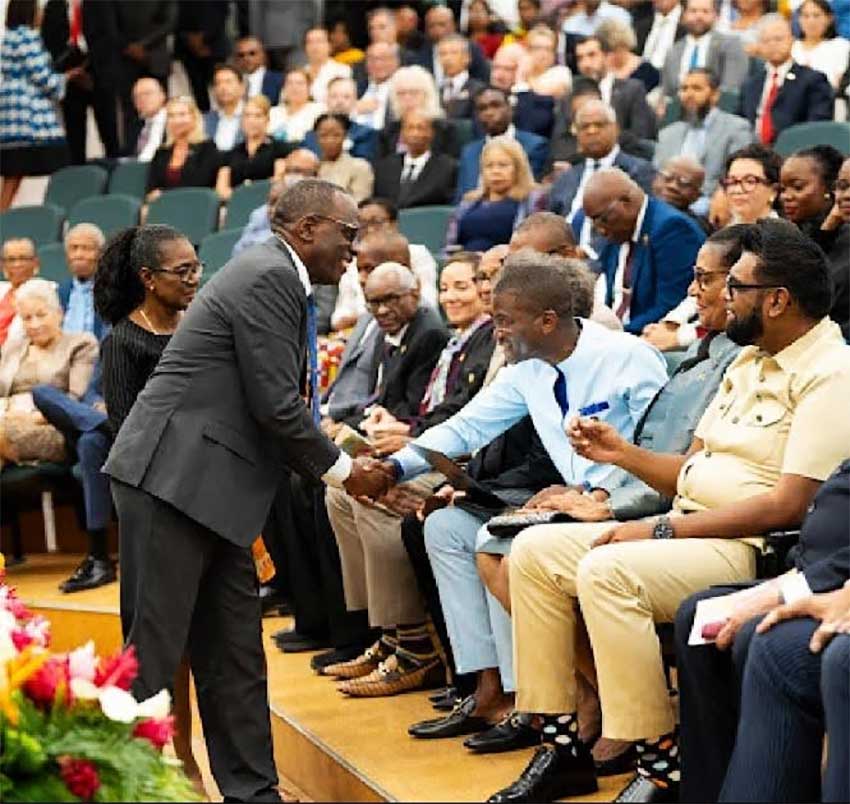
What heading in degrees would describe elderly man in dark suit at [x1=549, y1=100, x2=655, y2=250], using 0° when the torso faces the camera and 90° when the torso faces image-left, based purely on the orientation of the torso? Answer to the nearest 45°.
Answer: approximately 45°

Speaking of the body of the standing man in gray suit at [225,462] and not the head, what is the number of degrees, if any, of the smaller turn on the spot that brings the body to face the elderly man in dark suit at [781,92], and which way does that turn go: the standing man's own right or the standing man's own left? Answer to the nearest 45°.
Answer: approximately 45° to the standing man's own left

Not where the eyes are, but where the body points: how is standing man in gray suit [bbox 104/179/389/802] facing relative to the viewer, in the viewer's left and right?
facing to the right of the viewer

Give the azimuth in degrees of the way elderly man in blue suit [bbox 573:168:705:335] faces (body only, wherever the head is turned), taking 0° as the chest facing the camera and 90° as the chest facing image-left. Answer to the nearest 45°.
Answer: approximately 45°

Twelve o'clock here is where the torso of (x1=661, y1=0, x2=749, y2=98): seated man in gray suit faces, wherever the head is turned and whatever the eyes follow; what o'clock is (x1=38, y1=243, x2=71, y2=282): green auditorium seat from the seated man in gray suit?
The green auditorium seat is roughly at 1 o'clock from the seated man in gray suit.

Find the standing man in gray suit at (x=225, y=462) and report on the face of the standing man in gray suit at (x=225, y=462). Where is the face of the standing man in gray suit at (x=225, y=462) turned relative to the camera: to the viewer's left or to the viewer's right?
to the viewer's right

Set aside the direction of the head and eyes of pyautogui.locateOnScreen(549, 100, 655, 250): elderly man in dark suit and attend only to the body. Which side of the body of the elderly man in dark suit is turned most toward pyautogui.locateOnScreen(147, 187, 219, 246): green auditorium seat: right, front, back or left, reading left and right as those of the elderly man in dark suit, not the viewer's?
right

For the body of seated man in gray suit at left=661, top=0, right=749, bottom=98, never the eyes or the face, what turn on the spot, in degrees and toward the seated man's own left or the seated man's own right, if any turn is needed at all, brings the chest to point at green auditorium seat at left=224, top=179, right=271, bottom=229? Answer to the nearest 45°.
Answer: approximately 45° to the seated man's own right

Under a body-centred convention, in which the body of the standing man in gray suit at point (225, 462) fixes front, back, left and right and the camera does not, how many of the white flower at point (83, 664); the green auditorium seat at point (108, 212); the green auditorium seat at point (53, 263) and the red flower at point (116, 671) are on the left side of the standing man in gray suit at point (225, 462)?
2
